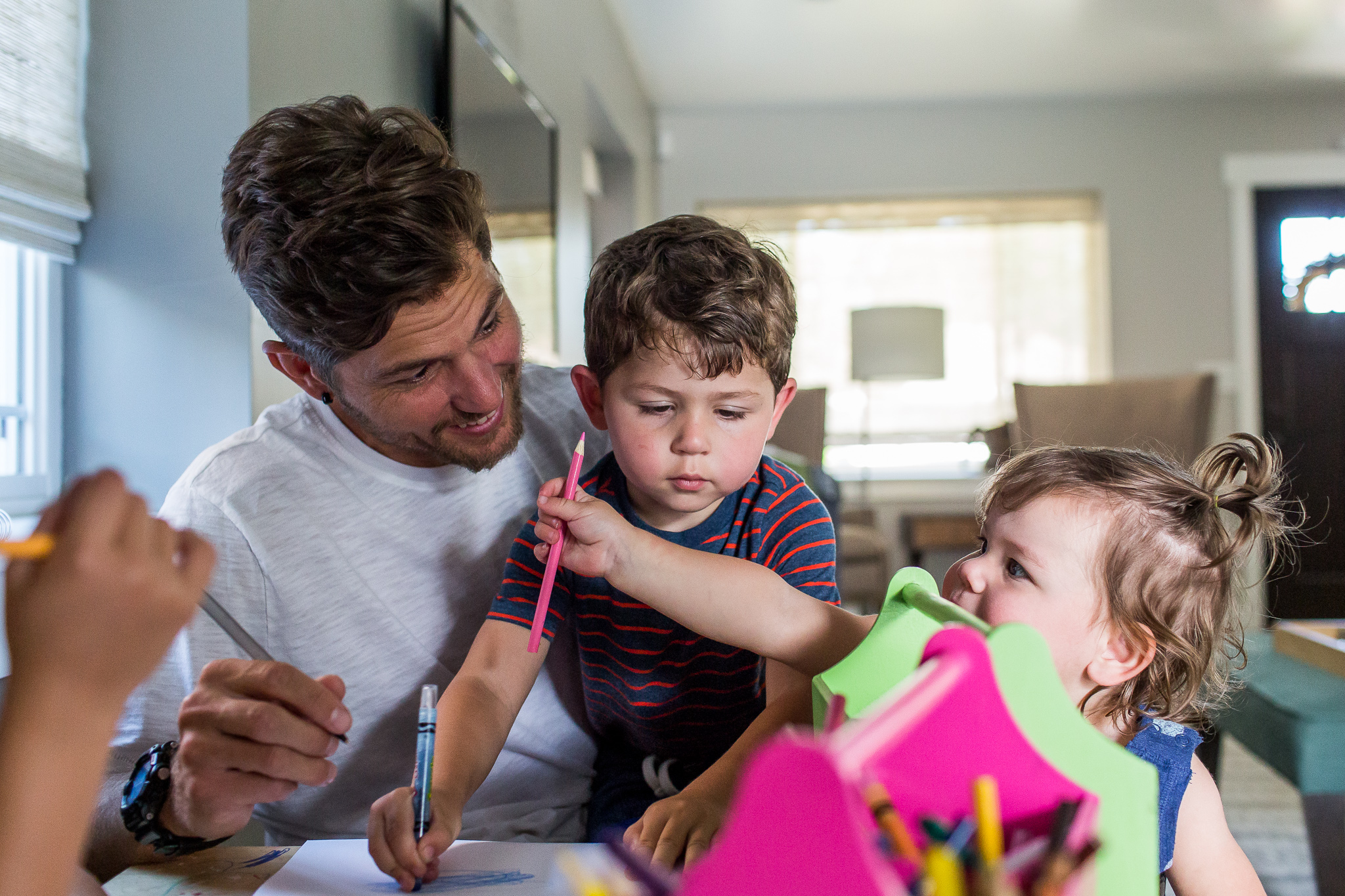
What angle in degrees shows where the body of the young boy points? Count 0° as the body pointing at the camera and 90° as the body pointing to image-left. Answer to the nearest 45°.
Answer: approximately 0°

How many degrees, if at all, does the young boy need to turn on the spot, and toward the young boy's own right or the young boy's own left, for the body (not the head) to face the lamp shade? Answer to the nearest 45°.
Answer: approximately 180°

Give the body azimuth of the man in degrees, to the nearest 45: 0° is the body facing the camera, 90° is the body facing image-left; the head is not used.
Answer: approximately 315°

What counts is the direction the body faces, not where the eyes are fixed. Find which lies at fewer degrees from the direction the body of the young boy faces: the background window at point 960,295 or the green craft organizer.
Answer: the green craft organizer

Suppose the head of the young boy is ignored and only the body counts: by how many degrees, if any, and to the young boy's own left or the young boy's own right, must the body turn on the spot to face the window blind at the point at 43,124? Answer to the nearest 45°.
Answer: approximately 135° to the young boy's own right

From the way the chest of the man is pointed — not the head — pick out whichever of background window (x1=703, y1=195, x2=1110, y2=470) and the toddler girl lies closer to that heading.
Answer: the toddler girl

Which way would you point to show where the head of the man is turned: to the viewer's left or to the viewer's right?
to the viewer's right
